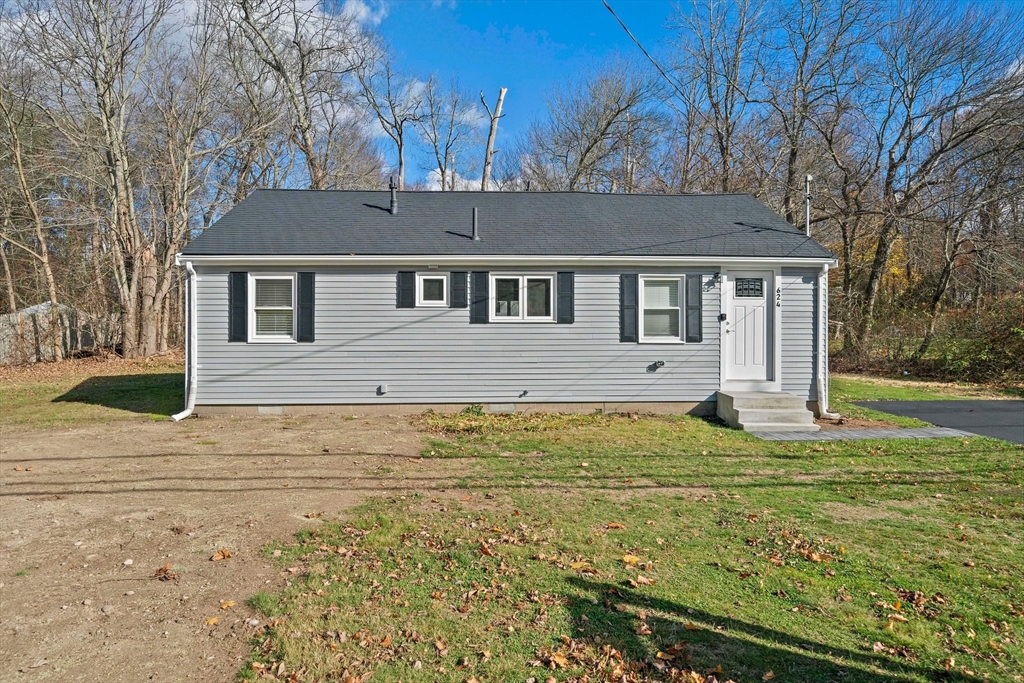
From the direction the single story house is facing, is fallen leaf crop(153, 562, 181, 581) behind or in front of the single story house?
in front

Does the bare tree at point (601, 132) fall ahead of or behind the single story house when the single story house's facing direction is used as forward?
behind

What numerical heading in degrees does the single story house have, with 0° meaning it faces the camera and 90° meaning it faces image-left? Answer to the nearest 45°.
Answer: approximately 0°

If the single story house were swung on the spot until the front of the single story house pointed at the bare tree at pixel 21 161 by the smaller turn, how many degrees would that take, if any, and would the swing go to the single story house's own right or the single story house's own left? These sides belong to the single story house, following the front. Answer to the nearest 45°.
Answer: approximately 135° to the single story house's own right

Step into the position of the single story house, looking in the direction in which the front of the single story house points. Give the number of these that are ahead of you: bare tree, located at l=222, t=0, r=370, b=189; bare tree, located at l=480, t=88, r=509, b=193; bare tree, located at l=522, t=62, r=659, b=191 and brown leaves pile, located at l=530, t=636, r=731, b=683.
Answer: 1

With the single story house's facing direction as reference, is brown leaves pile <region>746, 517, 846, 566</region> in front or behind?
in front

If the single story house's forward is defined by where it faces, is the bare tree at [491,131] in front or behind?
behind

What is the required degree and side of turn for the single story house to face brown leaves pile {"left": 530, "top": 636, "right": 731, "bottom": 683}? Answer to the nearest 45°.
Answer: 0° — it already faces it

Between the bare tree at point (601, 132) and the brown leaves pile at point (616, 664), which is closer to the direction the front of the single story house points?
the brown leaves pile
